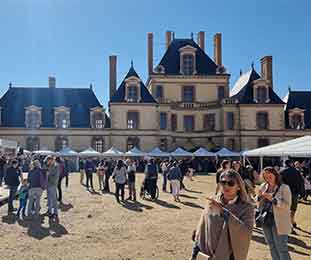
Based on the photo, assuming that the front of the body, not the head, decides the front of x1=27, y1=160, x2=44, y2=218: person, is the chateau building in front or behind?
in front

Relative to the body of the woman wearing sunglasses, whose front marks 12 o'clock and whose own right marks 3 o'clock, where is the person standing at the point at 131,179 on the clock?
The person standing is roughly at 4 o'clock from the woman wearing sunglasses.

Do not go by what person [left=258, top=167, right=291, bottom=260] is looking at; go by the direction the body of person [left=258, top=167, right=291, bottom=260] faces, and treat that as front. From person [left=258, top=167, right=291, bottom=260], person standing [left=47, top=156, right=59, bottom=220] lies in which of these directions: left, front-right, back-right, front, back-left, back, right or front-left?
right

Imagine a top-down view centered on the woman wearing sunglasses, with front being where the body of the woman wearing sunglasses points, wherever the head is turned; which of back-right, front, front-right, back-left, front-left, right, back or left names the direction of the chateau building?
back-right

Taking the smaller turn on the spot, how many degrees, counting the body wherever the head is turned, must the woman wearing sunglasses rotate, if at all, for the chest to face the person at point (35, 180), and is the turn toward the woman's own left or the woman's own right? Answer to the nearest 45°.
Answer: approximately 90° to the woman's own right

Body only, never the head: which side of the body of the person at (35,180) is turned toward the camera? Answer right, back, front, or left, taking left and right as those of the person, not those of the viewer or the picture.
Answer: back

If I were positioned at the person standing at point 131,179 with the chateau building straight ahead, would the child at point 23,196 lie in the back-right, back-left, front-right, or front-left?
back-left

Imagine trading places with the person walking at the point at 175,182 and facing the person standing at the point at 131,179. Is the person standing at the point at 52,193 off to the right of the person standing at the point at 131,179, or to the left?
left

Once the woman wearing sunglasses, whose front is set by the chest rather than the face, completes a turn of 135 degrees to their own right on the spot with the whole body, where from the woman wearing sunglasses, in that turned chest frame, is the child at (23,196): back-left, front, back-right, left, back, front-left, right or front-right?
front-left
